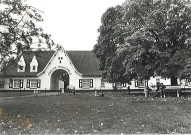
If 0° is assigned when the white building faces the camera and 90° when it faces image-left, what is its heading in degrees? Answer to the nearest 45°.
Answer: approximately 0°
